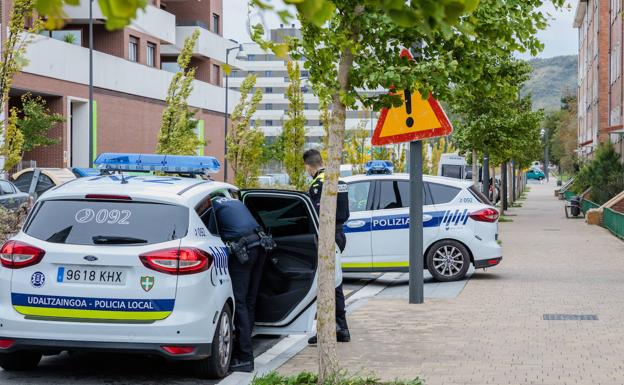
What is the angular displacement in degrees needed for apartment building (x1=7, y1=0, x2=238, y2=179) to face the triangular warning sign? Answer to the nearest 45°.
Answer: approximately 45° to its right

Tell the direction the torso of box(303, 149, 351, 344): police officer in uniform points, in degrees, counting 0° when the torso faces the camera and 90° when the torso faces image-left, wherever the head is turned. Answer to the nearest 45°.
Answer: approximately 90°

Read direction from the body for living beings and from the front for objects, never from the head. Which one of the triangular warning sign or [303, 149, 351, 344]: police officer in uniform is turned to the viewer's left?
the police officer in uniform

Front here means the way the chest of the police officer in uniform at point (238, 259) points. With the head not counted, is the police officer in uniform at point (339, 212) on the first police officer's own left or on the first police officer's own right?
on the first police officer's own right

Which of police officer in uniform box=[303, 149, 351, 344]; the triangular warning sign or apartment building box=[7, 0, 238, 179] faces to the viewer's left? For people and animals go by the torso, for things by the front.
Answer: the police officer in uniform

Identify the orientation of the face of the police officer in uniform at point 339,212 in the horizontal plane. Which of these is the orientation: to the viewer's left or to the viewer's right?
to the viewer's left

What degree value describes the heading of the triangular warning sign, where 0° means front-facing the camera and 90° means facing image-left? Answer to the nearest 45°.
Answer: approximately 0°

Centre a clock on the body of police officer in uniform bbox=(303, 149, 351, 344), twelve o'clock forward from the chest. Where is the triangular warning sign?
The triangular warning sign is roughly at 4 o'clock from the police officer in uniform.

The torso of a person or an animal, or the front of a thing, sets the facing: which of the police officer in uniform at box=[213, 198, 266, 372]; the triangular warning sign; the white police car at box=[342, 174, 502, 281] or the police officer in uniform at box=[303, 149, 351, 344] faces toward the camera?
the triangular warning sign

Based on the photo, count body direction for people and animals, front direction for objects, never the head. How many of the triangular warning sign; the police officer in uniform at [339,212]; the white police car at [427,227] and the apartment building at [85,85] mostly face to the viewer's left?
2
